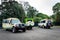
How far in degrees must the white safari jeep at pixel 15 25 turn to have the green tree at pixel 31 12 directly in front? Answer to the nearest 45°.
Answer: approximately 135° to its left

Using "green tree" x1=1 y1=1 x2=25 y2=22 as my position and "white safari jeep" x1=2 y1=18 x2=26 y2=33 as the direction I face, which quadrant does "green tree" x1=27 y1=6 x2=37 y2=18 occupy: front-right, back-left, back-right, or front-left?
back-left

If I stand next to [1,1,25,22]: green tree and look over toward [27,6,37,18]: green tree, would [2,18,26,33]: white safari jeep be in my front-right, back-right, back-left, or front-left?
back-right

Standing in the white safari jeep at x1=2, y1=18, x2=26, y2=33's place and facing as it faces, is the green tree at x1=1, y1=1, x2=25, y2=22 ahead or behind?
behind
